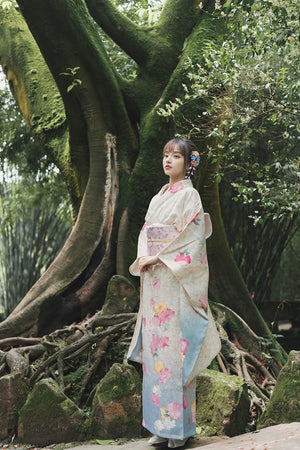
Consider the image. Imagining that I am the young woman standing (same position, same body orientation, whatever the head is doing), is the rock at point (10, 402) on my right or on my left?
on my right

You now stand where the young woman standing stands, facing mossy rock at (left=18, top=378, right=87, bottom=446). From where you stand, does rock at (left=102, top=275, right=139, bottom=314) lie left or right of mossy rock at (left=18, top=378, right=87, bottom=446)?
right

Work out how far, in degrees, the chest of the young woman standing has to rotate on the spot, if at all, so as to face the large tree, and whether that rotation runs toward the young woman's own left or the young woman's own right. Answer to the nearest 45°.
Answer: approximately 135° to the young woman's own right

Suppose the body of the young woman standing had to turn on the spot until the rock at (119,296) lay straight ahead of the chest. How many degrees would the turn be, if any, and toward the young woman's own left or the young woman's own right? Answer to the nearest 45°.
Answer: approximately 135° to the young woman's own right

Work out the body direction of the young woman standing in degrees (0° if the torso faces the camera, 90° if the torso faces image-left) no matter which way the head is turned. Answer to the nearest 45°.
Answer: approximately 45°

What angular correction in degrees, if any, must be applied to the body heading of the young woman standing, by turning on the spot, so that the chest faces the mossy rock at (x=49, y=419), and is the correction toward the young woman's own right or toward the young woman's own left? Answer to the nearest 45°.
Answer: approximately 45° to the young woman's own right
